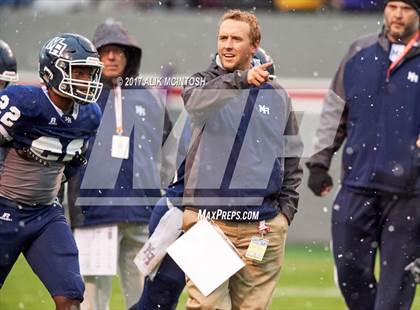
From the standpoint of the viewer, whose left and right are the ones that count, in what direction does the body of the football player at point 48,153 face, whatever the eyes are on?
facing the viewer and to the right of the viewer

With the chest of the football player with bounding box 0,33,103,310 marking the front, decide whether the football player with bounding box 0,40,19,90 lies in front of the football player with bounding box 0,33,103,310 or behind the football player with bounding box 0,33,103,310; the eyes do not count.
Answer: behind

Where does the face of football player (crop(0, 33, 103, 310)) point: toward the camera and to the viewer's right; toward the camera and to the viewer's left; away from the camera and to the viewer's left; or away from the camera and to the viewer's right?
toward the camera and to the viewer's right
